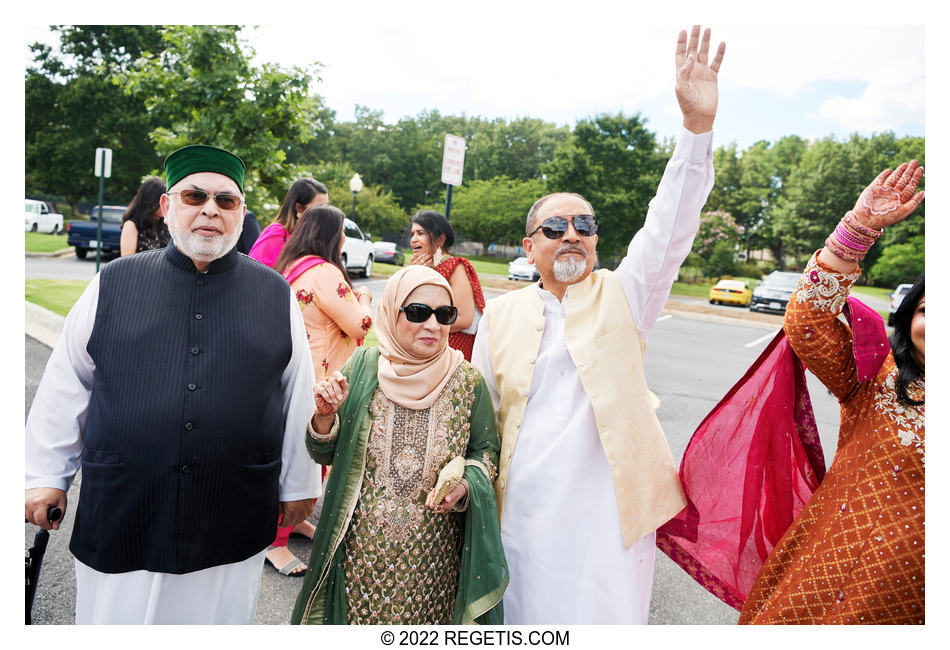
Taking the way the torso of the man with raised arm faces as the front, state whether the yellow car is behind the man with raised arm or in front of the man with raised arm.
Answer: behind

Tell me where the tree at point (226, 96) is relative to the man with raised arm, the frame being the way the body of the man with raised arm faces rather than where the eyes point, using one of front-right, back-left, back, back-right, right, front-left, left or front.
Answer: back-right

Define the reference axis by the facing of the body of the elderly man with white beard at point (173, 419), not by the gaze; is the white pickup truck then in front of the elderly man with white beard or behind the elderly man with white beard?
behind

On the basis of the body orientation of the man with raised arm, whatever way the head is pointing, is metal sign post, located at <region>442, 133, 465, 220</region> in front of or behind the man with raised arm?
behind

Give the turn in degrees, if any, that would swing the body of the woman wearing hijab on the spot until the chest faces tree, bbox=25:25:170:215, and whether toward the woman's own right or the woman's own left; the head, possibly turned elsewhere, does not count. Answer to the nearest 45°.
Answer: approximately 135° to the woman's own right

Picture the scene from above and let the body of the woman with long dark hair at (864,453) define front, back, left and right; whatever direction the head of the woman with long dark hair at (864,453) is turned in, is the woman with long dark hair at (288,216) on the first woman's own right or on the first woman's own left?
on the first woman's own right

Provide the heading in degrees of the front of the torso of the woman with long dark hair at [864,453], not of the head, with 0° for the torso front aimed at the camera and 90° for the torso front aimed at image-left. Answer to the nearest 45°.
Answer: approximately 0°

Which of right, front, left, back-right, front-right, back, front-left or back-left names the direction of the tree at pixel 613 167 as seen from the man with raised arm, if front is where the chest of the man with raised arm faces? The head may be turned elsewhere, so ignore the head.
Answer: back

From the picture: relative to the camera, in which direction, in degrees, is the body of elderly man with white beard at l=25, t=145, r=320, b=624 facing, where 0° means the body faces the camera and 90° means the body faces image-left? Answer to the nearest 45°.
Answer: approximately 0°

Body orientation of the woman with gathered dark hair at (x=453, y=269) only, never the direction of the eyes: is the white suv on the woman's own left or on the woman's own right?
on the woman's own right

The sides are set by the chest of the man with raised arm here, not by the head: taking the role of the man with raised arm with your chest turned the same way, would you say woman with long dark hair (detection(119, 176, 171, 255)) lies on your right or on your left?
on your right

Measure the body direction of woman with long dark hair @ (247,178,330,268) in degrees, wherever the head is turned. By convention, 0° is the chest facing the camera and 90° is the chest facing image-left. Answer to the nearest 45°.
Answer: approximately 270°
